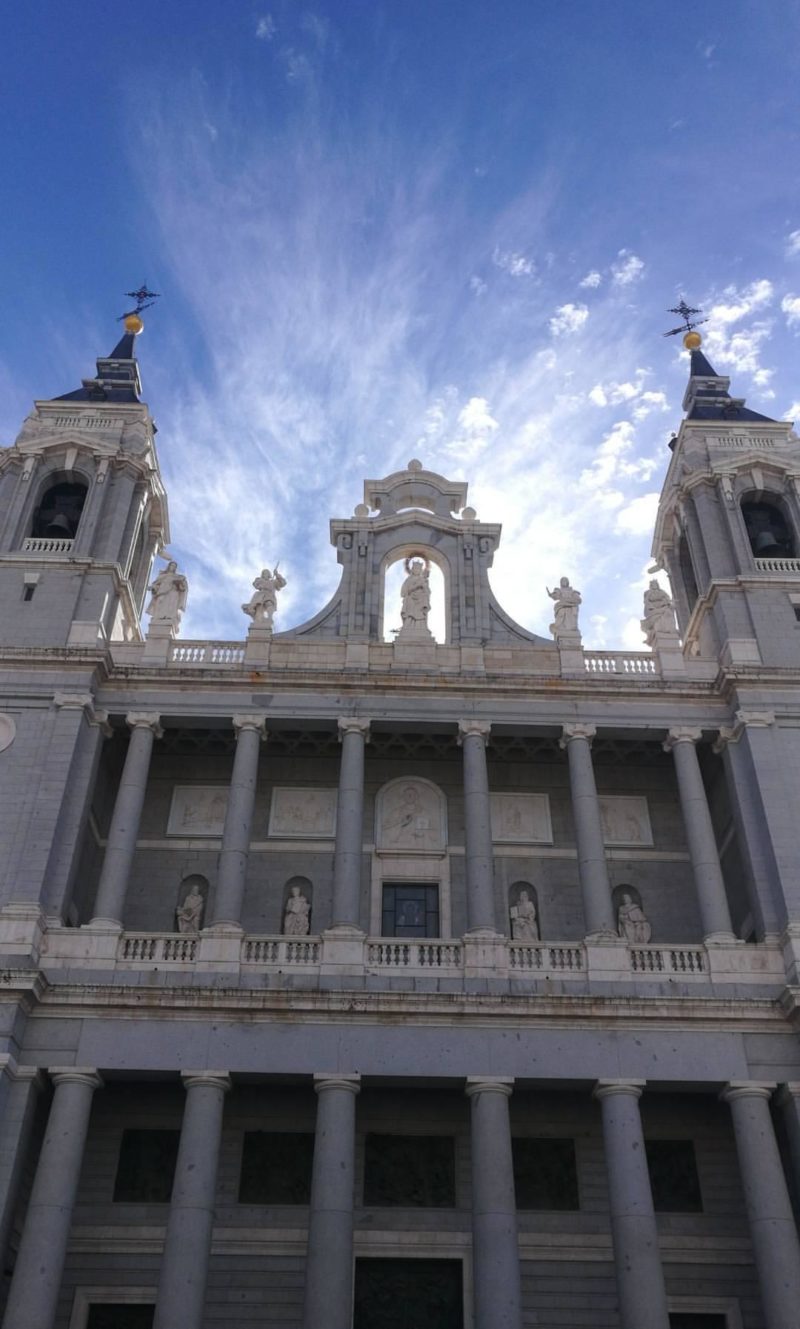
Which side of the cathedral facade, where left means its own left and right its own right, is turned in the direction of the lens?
front
